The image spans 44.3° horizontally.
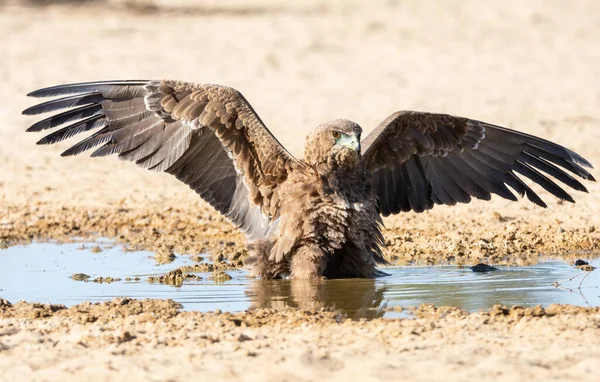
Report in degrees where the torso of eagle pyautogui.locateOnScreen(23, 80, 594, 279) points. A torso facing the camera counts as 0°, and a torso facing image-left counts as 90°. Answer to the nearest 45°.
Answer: approximately 315°

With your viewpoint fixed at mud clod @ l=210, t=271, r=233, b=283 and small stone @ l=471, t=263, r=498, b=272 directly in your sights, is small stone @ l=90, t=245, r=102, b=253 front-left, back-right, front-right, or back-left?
back-left

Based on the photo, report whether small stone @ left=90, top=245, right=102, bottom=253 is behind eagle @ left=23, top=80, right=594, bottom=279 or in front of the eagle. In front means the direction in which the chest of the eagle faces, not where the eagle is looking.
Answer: behind

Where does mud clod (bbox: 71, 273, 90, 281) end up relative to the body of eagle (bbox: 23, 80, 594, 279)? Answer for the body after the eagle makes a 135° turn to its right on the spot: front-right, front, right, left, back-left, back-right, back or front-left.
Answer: front

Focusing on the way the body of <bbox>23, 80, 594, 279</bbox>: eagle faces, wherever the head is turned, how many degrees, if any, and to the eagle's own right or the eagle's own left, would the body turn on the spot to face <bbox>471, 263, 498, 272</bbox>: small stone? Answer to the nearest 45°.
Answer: approximately 45° to the eagle's own left
